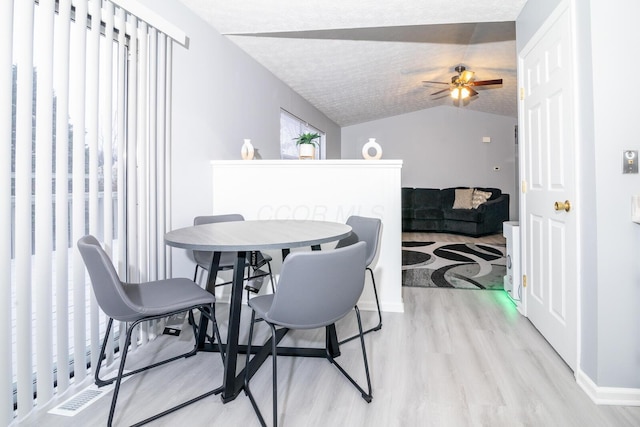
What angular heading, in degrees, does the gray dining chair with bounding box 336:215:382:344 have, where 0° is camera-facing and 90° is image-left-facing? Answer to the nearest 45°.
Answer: approximately 45°

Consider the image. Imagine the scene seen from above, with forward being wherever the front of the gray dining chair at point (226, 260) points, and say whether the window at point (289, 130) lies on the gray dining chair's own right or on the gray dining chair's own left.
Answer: on the gray dining chair's own left

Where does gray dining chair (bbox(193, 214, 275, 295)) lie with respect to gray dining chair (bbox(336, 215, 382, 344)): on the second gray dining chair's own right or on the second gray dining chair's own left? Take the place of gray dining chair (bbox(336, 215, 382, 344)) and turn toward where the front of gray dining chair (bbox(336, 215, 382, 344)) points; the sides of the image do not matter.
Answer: on the second gray dining chair's own right

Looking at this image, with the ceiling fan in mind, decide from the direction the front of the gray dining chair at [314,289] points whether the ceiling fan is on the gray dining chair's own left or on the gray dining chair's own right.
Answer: on the gray dining chair's own right

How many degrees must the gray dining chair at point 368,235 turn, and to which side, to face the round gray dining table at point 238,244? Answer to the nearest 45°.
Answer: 0° — it already faces it

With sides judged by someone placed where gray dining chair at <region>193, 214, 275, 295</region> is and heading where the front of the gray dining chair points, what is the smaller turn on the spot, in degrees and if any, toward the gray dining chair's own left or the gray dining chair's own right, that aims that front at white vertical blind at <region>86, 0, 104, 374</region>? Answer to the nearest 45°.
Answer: approximately 90° to the gray dining chair's own right

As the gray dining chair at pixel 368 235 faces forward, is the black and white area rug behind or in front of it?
behind

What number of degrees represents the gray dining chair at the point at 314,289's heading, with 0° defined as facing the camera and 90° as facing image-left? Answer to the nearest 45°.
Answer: approximately 135°

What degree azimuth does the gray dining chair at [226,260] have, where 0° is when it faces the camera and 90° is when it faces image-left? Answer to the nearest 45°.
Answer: approximately 315°

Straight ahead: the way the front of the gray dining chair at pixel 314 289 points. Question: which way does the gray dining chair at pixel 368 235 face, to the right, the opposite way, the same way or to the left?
to the left

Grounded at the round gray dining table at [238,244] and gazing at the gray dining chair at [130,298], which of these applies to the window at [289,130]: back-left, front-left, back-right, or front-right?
back-right

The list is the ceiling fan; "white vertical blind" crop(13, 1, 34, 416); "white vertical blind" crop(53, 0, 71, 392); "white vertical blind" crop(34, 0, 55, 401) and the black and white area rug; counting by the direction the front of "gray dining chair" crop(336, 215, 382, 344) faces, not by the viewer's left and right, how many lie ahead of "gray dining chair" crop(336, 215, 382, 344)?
3

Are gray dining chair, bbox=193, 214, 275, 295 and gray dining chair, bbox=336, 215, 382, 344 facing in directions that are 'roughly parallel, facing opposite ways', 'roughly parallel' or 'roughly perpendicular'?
roughly perpendicular
